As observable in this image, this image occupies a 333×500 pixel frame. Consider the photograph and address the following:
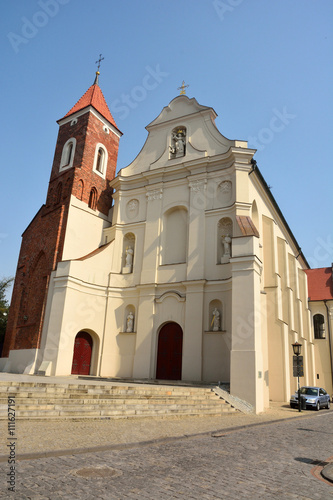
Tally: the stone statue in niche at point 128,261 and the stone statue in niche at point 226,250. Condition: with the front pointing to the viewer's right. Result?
0

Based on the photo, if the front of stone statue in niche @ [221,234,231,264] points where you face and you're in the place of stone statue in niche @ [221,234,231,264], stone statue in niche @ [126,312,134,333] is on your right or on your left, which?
on your right

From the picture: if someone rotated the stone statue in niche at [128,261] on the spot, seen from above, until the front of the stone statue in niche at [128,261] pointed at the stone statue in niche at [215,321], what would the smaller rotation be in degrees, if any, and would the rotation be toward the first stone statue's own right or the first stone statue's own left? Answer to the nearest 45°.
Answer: approximately 90° to the first stone statue's own left

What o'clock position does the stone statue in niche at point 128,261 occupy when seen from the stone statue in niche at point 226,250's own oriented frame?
the stone statue in niche at point 128,261 is roughly at 2 o'clock from the stone statue in niche at point 226,250.

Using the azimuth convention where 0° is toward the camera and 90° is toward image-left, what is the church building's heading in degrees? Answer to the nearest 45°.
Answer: approximately 45°

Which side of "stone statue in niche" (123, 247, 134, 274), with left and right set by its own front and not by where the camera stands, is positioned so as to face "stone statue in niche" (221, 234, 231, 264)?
left

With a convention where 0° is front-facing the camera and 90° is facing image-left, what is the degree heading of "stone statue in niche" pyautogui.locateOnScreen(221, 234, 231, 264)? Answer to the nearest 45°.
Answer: approximately 45°

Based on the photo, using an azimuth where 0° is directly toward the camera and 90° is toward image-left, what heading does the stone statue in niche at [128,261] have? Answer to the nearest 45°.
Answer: approximately 45°
